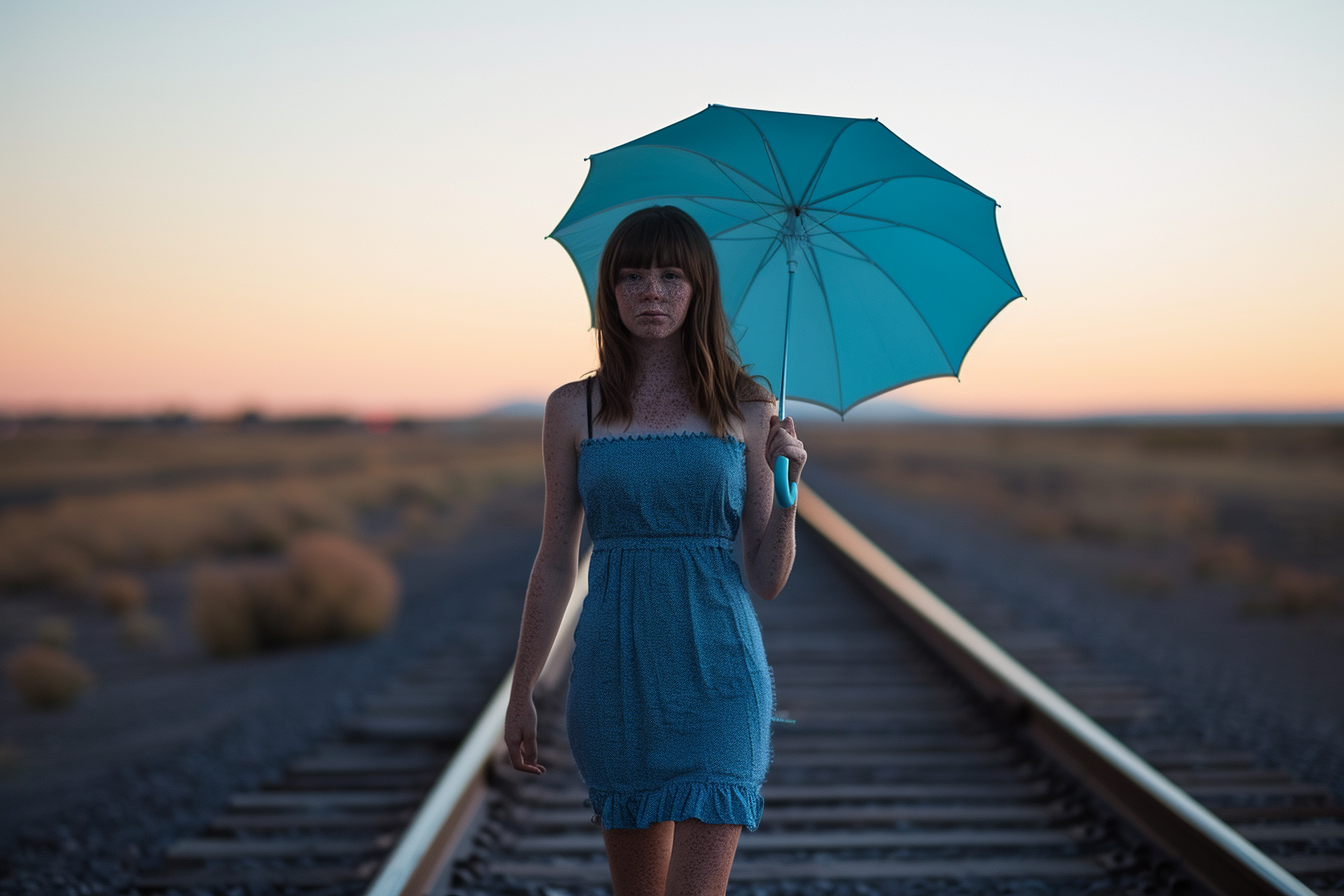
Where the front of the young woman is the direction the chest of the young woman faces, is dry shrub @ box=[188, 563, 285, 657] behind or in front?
behind

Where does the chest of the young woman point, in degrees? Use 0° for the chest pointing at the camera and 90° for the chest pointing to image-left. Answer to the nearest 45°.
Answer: approximately 0°

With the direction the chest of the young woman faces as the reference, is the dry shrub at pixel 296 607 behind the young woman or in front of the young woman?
behind

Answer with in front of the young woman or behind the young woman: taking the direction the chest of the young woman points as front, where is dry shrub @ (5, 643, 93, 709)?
behind

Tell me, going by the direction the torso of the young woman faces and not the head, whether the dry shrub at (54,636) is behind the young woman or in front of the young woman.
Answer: behind
